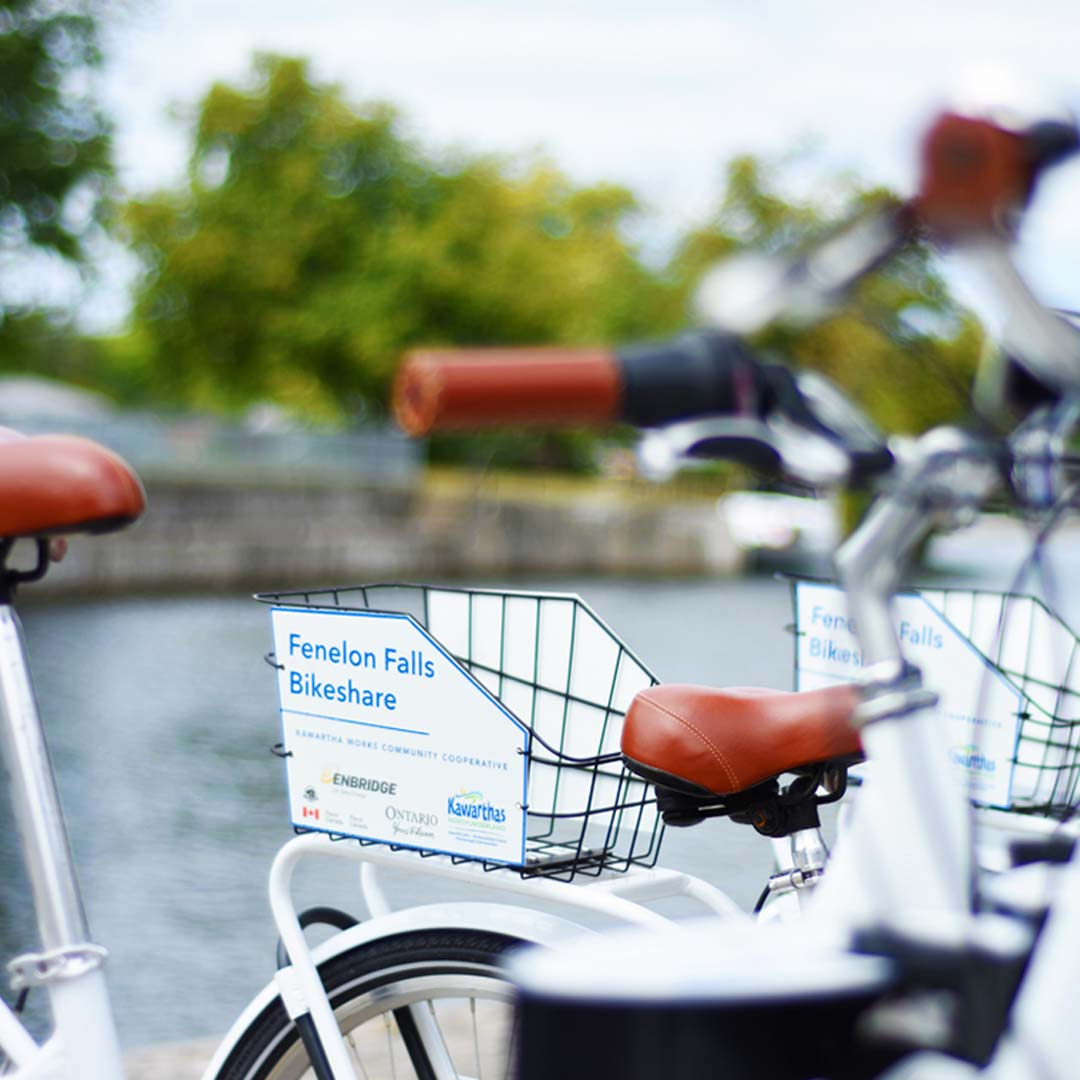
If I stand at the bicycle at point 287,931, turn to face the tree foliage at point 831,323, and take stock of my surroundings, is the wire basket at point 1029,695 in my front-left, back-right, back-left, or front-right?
front-right

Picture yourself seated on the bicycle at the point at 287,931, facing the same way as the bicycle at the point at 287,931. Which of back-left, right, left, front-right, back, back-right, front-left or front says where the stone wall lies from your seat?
left

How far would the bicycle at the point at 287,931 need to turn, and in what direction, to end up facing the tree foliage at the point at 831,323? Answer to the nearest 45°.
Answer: approximately 90° to its left

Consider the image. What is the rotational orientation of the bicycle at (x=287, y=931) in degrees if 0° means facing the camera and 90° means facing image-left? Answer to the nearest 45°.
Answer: approximately 270°
